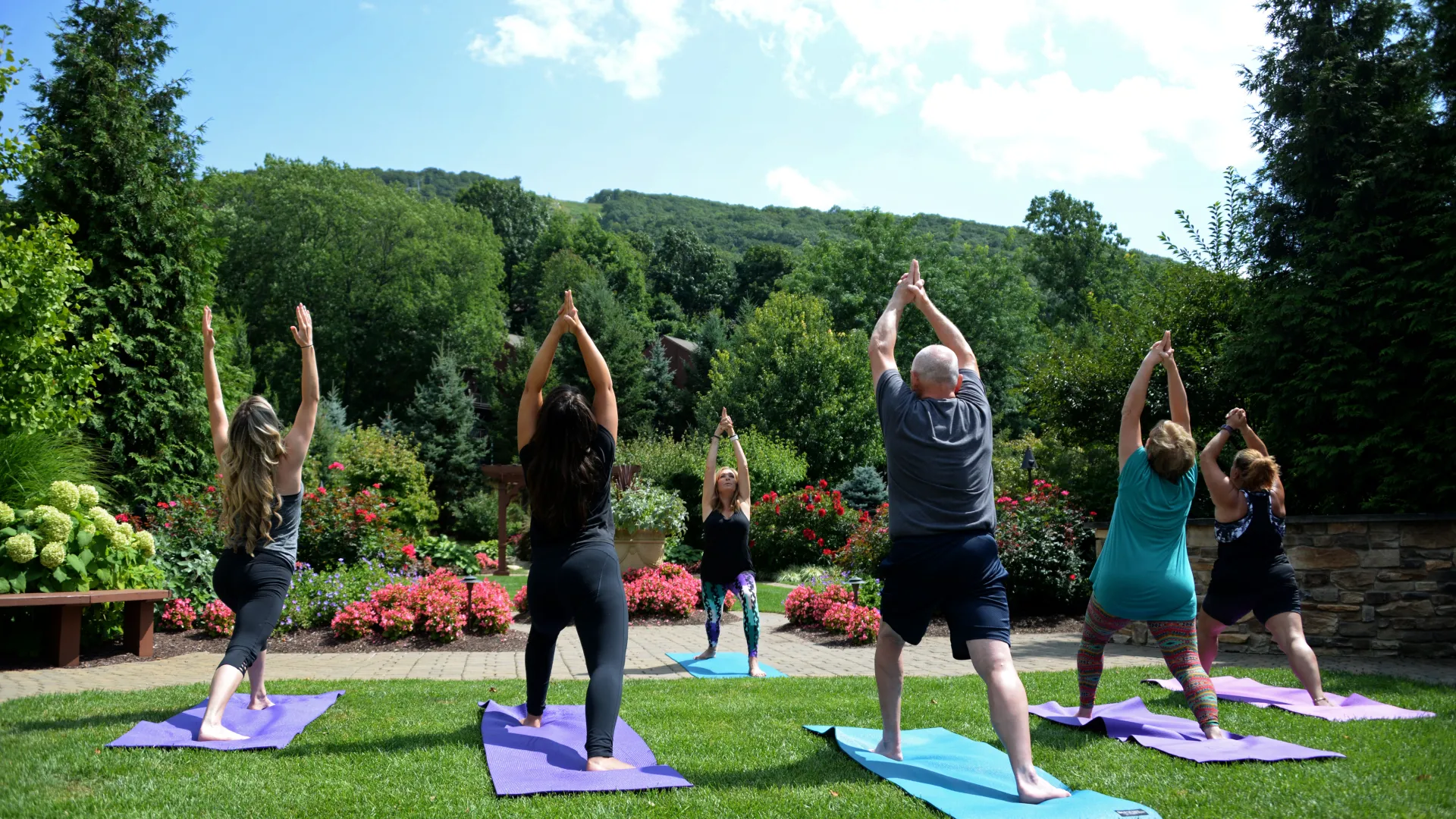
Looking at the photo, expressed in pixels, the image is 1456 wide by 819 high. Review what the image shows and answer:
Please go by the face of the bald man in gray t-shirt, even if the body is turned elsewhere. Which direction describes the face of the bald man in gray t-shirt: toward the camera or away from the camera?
away from the camera

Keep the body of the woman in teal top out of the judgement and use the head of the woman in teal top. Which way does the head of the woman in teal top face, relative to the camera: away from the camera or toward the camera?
away from the camera

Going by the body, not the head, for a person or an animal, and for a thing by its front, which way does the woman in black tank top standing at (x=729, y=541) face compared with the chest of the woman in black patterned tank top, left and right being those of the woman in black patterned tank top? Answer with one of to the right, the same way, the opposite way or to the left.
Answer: the opposite way

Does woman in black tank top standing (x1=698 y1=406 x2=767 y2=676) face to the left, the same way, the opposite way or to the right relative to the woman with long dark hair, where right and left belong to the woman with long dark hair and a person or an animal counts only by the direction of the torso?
the opposite way

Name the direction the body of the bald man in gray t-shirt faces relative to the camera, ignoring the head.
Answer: away from the camera

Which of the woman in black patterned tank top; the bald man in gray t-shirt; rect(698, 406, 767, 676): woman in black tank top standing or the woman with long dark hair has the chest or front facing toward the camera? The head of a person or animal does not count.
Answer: the woman in black tank top standing

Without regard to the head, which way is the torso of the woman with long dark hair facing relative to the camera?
away from the camera

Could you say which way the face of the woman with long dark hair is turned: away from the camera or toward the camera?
away from the camera

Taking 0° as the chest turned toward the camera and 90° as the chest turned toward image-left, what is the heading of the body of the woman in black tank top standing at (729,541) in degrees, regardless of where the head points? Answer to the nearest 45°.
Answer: approximately 0°
